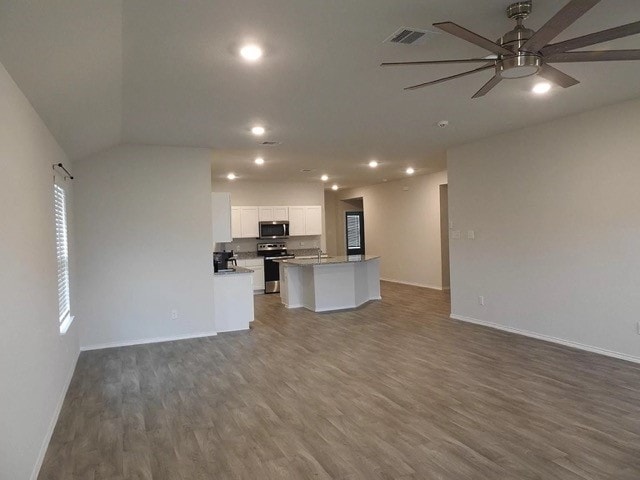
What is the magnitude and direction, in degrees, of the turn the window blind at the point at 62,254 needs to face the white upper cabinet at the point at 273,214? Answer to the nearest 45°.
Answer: approximately 45° to its left

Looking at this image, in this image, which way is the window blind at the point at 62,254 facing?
to the viewer's right

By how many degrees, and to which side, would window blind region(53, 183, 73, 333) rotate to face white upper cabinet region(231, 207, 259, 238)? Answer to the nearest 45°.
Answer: approximately 45° to its left

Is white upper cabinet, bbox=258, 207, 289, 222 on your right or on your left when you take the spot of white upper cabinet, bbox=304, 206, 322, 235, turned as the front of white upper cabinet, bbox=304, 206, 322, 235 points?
on your right
